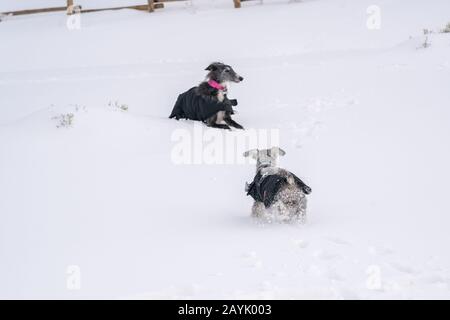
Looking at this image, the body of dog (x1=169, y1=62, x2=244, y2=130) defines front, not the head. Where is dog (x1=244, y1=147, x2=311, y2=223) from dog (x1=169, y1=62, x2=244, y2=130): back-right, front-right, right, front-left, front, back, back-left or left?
front-right

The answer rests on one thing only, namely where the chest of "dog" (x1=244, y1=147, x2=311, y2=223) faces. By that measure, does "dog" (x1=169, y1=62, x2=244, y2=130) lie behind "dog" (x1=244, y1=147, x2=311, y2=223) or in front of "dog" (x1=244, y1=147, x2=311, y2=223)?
in front

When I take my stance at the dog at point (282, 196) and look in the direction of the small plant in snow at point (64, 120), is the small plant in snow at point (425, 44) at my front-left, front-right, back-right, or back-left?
front-right

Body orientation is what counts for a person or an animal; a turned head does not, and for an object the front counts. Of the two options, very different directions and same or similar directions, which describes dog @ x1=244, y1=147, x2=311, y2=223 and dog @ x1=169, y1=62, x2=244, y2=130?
very different directions

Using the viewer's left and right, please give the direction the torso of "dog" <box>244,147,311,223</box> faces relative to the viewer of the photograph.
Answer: facing away from the viewer and to the left of the viewer

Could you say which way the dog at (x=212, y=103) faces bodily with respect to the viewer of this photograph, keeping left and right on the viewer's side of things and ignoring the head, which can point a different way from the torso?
facing the viewer and to the right of the viewer

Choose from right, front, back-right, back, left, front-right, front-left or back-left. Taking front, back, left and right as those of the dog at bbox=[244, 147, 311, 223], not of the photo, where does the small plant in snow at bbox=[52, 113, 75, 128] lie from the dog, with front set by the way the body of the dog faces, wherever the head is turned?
front
